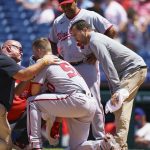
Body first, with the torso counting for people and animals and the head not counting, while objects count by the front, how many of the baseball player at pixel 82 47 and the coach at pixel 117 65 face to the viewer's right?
0

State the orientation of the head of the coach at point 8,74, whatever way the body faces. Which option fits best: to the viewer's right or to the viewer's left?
to the viewer's right

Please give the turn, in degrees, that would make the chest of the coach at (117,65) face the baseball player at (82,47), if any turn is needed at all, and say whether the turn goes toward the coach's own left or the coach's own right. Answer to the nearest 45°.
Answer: approximately 45° to the coach's own right

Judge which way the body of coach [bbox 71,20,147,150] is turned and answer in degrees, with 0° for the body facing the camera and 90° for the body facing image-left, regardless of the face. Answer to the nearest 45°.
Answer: approximately 90°

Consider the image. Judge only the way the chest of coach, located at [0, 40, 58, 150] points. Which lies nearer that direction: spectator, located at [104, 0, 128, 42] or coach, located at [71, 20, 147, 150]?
the coach

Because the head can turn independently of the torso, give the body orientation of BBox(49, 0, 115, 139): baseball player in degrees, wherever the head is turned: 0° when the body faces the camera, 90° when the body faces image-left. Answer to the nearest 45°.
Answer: approximately 45°

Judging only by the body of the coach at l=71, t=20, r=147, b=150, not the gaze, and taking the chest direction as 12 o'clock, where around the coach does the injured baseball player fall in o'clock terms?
The injured baseball player is roughly at 11 o'clock from the coach.

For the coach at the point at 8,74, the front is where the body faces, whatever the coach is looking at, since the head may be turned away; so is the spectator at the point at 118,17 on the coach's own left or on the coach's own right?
on the coach's own left

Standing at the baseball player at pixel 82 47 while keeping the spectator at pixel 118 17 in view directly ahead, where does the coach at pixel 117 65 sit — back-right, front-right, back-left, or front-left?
back-right

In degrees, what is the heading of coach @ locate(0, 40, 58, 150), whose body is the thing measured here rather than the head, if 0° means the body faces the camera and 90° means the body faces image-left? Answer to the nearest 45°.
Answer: approximately 270°

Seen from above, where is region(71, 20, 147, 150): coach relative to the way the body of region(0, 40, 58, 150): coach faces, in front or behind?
in front

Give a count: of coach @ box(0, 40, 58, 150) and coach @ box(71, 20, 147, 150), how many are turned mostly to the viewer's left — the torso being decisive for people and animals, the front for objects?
1
